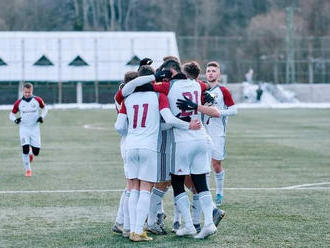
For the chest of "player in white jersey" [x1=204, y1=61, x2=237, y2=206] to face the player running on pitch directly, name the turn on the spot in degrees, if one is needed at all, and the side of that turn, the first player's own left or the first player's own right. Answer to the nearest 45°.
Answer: approximately 90° to the first player's own right

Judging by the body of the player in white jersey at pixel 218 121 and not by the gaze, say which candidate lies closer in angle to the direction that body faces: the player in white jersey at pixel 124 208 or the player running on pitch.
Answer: the player in white jersey

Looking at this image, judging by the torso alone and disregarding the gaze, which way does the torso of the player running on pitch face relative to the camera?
toward the camera

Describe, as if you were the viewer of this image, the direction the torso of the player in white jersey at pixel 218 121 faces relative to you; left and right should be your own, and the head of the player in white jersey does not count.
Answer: facing the viewer and to the left of the viewer

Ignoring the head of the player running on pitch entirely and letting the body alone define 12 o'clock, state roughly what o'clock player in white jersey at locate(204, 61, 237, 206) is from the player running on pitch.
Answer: The player in white jersey is roughly at 11 o'clock from the player running on pitch.

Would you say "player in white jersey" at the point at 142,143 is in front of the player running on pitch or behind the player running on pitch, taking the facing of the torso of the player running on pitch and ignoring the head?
in front

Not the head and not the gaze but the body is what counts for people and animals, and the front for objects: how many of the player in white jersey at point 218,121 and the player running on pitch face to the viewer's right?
0

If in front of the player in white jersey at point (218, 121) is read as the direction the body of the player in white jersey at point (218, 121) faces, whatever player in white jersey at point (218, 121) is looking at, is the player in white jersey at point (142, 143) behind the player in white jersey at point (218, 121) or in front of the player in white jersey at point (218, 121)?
in front
